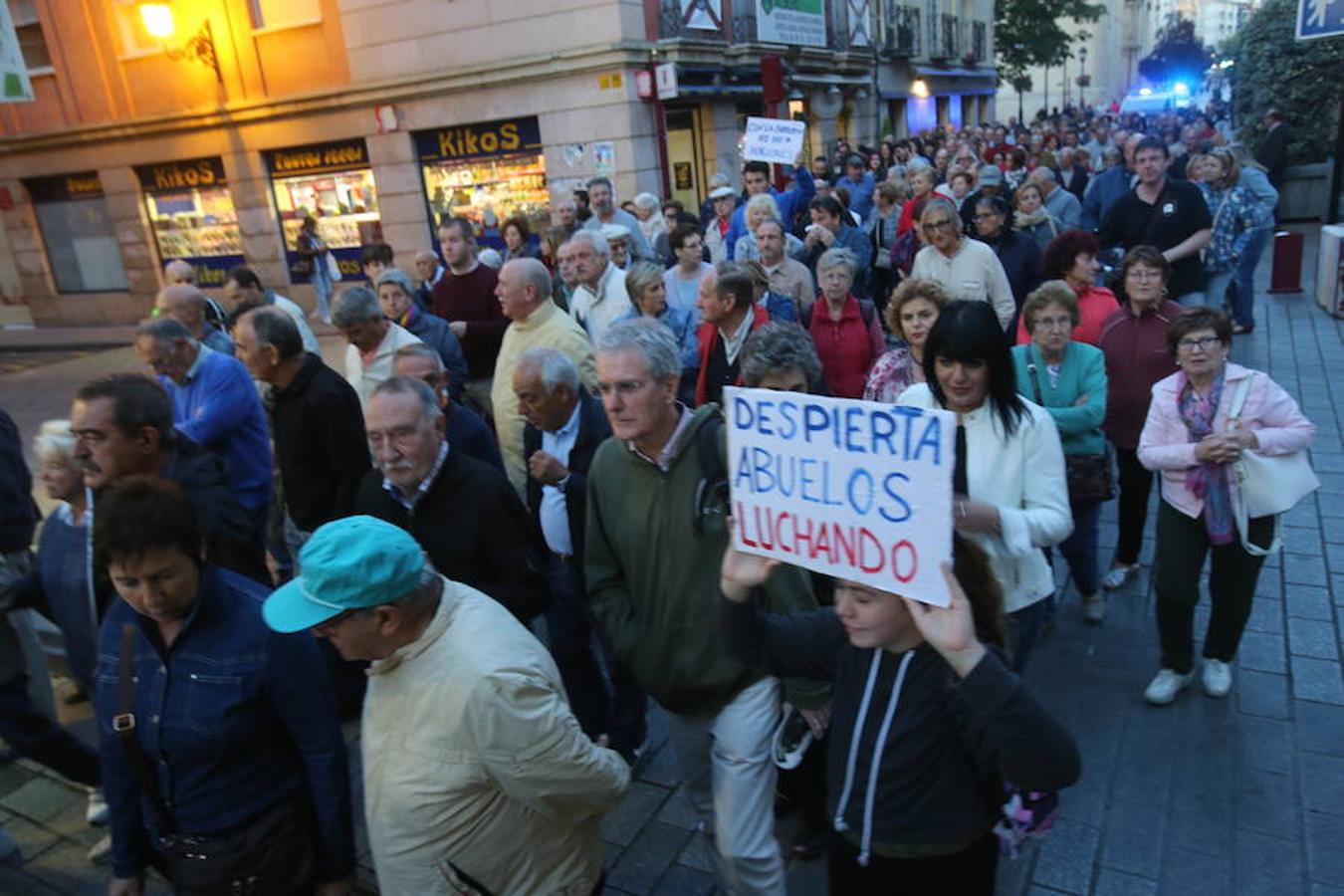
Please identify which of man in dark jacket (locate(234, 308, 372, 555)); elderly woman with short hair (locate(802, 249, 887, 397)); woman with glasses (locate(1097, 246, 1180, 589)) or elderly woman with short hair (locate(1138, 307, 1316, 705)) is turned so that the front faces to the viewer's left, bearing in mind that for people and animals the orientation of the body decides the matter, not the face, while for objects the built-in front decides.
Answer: the man in dark jacket

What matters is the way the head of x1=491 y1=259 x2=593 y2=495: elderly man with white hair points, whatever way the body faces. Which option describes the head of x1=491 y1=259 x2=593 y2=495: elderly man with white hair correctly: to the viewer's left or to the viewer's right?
to the viewer's left

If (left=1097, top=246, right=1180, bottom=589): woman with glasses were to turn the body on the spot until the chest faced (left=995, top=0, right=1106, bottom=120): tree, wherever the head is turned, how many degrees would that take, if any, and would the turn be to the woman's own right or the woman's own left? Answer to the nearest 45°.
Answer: approximately 180°

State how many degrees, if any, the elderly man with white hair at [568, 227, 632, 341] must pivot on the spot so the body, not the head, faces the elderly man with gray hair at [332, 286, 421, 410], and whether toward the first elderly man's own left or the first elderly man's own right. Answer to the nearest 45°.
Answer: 0° — they already face them

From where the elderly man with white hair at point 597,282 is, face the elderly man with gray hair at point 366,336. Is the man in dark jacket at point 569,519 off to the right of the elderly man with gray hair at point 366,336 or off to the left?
left

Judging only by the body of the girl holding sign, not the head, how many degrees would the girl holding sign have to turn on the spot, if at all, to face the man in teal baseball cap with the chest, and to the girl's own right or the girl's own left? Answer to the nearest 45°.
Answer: approximately 45° to the girl's own right

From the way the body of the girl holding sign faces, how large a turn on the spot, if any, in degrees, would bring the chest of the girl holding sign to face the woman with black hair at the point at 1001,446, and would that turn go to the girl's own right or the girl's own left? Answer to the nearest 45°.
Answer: approximately 135° to the girl's own right

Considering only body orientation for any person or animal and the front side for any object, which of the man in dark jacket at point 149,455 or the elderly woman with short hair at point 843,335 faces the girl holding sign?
the elderly woman with short hair

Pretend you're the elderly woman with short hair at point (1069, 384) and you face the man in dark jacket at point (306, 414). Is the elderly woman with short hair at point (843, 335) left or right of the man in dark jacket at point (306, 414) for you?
right

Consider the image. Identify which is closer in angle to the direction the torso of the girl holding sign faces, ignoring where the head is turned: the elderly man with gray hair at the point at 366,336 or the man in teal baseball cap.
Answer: the man in teal baseball cap

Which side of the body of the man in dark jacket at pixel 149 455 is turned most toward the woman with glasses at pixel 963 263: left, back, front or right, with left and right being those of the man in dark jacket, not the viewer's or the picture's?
back

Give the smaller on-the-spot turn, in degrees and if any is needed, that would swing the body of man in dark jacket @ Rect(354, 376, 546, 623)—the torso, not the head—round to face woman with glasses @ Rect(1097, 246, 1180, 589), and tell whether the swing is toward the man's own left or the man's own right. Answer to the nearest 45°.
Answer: approximately 135° to the man's own left

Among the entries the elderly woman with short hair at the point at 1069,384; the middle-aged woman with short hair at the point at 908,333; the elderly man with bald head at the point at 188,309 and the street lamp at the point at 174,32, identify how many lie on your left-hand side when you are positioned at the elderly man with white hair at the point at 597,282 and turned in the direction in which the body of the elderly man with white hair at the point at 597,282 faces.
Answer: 2

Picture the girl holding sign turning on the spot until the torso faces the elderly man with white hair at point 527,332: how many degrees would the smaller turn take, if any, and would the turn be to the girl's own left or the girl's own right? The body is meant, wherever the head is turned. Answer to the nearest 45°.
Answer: approximately 90° to the girl's own right
